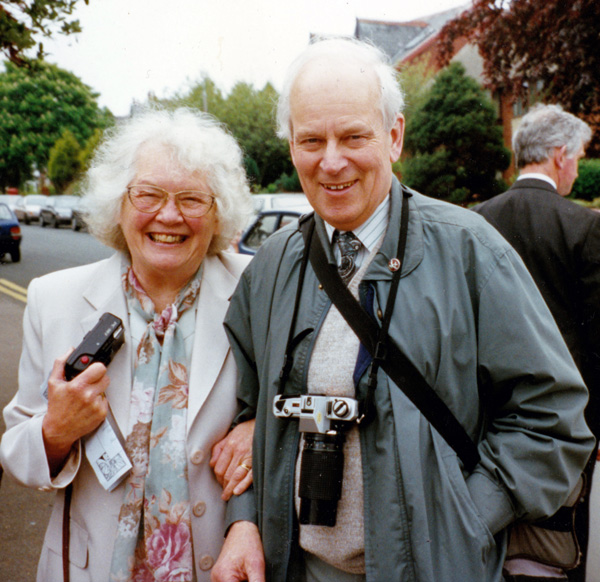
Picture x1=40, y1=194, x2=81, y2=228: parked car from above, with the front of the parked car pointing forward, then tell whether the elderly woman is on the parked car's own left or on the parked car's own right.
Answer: on the parked car's own left

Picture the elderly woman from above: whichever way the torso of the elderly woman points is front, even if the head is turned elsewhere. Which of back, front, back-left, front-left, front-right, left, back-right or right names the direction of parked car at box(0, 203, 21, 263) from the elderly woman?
back

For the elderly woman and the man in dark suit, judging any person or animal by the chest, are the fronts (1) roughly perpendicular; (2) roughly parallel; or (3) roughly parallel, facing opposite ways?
roughly parallel, facing opposite ways

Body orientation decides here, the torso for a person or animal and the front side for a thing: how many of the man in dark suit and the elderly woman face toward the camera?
1

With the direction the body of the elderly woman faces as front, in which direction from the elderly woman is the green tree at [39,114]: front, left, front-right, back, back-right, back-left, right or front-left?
back

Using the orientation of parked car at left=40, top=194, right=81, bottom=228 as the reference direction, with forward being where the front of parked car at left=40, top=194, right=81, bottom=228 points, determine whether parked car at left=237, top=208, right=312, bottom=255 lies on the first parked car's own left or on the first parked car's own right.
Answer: on the first parked car's own left

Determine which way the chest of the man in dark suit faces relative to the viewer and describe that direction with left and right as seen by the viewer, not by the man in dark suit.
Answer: facing away from the viewer and to the right of the viewer

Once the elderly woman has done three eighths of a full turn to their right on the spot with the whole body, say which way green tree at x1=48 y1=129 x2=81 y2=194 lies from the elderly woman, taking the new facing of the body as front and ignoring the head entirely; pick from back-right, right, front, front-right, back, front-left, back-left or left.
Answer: front-right

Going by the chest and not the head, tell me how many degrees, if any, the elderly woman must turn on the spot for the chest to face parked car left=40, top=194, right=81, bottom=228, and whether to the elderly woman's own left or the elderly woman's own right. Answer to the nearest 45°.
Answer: approximately 180°

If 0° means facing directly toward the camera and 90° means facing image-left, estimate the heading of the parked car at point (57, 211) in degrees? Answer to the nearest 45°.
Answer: approximately 45°

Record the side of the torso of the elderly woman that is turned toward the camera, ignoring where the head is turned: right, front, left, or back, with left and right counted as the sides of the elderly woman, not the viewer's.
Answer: front
